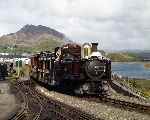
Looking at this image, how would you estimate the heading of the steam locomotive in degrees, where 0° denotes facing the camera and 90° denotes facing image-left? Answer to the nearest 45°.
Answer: approximately 315°
